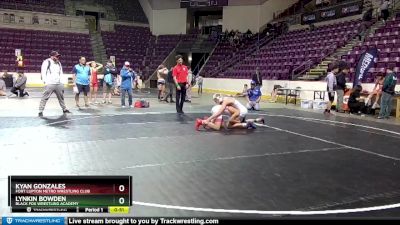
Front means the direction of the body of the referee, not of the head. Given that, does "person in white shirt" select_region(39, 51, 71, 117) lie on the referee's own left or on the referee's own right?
on the referee's own right

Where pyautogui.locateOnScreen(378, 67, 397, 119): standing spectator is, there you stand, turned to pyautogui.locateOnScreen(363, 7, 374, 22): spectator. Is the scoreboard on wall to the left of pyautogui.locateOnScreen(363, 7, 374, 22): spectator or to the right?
left

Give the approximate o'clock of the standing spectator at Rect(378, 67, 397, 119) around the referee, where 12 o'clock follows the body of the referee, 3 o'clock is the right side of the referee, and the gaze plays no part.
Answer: The standing spectator is roughly at 9 o'clock from the referee.

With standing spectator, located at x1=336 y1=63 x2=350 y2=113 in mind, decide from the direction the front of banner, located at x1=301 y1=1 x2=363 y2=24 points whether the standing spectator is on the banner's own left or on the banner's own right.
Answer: on the banner's own left

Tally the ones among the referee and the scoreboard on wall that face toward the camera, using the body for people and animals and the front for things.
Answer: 2

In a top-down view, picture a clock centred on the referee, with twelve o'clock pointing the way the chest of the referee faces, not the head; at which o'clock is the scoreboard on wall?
The scoreboard on wall is roughly at 6 o'clock from the referee.

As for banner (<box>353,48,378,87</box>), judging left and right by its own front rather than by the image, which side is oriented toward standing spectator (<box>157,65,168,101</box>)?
right

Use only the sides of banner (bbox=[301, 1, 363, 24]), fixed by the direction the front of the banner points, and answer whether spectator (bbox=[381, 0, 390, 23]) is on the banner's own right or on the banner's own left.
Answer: on the banner's own left

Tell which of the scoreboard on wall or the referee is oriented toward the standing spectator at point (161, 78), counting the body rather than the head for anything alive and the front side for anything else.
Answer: the scoreboard on wall
